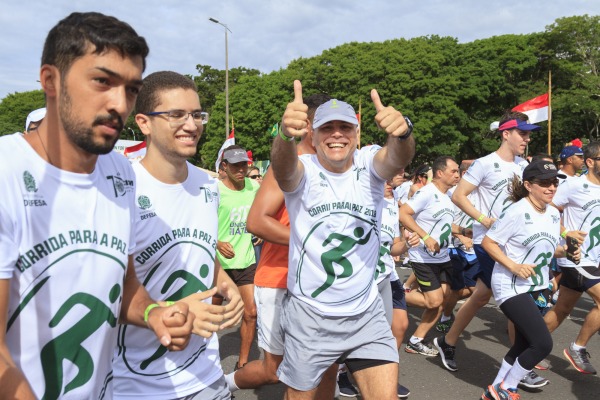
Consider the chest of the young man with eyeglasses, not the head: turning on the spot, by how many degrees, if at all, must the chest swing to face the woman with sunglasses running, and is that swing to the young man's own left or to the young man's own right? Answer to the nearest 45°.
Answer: approximately 90° to the young man's own left

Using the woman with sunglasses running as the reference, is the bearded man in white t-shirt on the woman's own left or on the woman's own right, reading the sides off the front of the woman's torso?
on the woman's own right

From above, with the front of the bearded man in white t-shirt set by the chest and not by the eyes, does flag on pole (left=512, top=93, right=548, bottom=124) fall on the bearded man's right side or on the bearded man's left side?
on the bearded man's left side

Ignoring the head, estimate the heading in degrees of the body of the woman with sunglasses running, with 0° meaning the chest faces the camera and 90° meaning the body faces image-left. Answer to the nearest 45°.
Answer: approximately 315°

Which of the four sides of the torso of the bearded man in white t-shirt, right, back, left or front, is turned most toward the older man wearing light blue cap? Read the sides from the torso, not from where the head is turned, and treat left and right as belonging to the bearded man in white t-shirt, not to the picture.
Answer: left

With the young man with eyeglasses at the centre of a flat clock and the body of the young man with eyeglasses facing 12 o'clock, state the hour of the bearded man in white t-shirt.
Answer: The bearded man in white t-shirt is roughly at 2 o'clock from the young man with eyeglasses.

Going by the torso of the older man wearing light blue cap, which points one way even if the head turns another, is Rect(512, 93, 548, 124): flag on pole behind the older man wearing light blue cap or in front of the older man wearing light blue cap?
behind

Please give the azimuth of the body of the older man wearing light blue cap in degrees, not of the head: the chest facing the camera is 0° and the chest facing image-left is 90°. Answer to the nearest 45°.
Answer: approximately 0°

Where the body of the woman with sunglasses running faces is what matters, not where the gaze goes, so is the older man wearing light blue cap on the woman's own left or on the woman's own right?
on the woman's own right

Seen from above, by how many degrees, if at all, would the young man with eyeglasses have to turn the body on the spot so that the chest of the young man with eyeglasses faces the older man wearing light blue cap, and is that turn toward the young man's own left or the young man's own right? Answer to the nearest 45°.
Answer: approximately 45° to the young man's own left

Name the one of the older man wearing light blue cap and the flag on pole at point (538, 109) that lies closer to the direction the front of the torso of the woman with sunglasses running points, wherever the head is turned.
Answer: the older man wearing light blue cap
